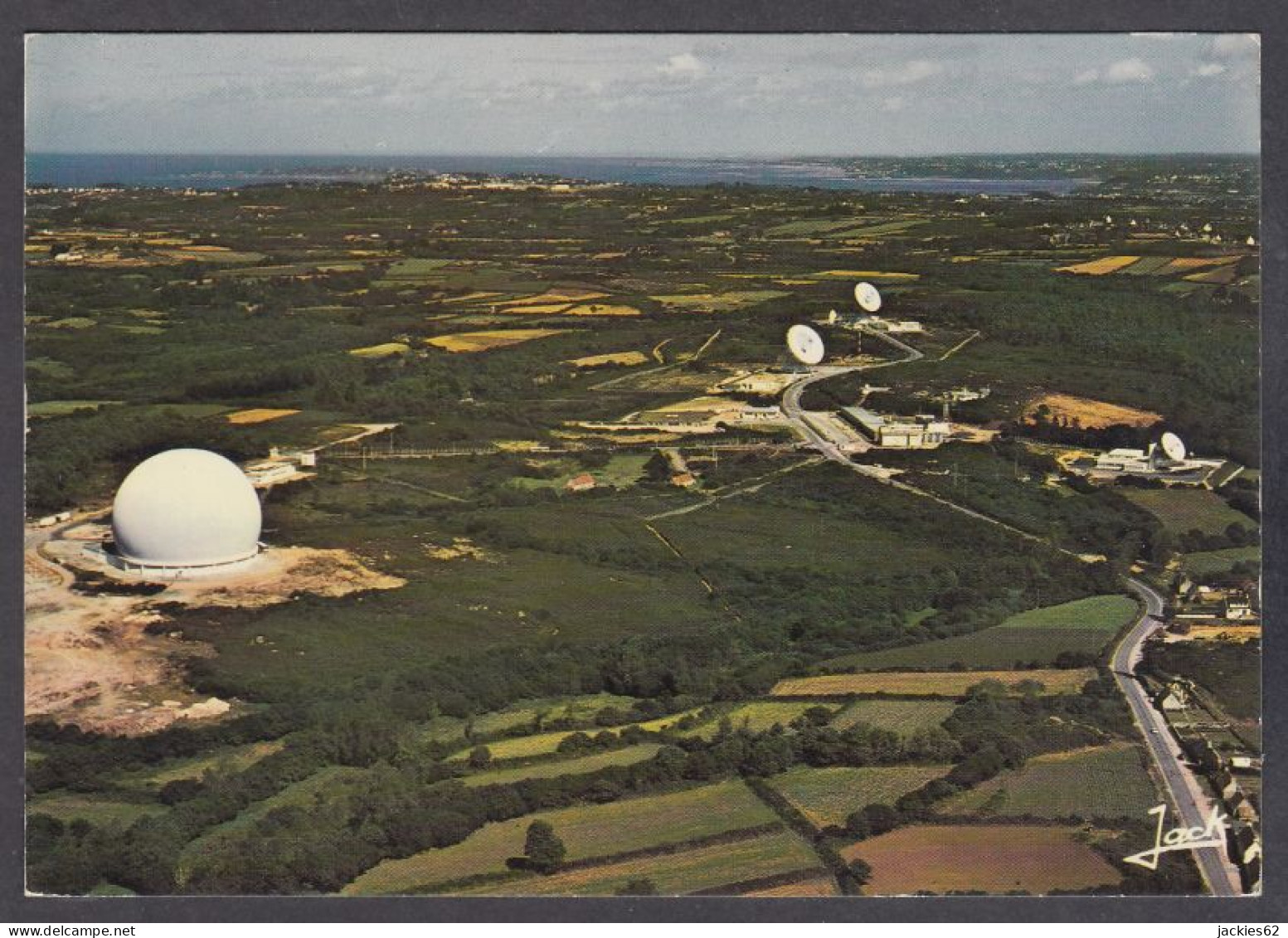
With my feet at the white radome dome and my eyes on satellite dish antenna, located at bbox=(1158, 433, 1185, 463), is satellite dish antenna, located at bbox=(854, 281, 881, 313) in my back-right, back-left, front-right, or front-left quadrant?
front-left

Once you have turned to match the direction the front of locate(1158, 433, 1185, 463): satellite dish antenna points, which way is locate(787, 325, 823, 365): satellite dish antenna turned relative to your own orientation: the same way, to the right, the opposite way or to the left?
the same way

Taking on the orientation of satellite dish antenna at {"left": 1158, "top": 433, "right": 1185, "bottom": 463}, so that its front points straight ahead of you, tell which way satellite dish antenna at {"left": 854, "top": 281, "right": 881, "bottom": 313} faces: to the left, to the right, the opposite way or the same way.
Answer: the same way

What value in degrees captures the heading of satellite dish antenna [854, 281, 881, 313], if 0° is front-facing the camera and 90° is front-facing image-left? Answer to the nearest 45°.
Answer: approximately 315°

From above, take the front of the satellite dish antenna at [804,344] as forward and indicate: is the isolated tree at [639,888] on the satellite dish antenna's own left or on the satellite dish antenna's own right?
on the satellite dish antenna's own right

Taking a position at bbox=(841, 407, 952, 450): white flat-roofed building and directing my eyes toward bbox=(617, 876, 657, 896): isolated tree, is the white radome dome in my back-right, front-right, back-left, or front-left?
front-right

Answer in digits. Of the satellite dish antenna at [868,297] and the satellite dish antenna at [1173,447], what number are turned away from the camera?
0

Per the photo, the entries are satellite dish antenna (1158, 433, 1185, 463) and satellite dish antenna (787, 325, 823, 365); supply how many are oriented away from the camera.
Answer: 0

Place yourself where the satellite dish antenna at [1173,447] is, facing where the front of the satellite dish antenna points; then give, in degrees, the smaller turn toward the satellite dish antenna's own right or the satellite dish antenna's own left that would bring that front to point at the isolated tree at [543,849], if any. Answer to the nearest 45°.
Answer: approximately 90° to the satellite dish antenna's own right

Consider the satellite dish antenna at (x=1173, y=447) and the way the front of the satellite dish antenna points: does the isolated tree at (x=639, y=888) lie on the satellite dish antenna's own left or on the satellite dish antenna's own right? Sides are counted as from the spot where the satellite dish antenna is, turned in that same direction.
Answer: on the satellite dish antenna's own right

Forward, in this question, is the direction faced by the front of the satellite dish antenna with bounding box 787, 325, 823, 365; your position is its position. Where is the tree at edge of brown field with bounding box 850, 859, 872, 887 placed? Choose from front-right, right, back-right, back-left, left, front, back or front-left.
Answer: front-right

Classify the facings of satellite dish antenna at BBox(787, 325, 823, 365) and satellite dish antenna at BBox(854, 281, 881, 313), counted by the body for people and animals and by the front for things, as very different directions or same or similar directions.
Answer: same or similar directions

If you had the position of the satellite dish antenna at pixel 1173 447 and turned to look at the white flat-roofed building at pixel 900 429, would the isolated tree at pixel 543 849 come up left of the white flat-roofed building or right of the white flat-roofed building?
left

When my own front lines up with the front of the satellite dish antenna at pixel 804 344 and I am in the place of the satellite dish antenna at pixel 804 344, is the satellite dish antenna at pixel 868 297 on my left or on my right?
on my left

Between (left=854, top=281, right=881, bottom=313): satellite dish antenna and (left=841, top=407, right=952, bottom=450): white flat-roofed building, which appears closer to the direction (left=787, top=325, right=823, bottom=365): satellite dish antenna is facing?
the white flat-roofed building

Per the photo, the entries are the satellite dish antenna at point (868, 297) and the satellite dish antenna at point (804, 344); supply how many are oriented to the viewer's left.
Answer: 0

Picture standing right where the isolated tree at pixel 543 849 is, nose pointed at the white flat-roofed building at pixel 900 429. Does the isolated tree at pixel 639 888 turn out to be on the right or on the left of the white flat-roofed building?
right
